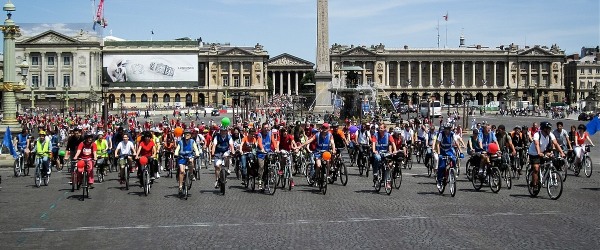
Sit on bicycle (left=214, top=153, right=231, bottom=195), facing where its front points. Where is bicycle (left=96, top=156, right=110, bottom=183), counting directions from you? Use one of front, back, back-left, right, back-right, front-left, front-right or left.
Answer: back-right

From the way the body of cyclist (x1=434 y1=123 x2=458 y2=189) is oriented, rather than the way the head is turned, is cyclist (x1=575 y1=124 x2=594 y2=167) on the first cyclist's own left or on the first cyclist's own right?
on the first cyclist's own left

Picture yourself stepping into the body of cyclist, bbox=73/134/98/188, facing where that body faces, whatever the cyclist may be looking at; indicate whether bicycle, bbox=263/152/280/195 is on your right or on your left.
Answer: on your left

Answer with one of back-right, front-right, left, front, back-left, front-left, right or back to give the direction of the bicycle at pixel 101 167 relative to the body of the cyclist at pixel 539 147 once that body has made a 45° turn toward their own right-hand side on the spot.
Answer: right

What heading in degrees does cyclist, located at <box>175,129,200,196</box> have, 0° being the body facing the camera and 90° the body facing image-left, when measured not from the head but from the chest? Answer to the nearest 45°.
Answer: approximately 0°

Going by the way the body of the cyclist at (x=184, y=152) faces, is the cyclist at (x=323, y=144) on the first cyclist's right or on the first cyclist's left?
on the first cyclist's left
